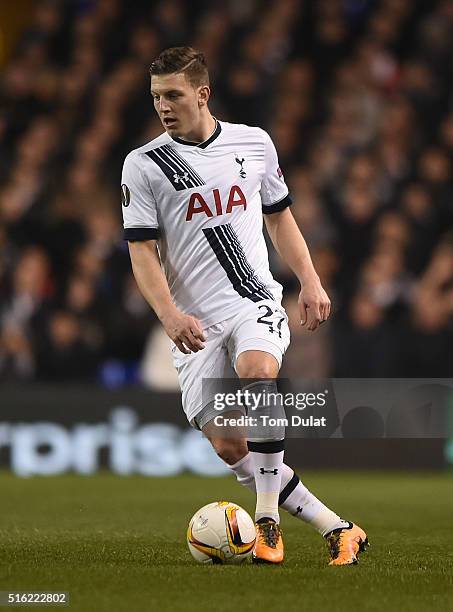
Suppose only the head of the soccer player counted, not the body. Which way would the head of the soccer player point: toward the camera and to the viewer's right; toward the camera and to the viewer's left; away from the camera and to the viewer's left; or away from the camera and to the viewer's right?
toward the camera and to the viewer's left

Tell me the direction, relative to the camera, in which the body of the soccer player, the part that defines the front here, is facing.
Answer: toward the camera
